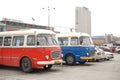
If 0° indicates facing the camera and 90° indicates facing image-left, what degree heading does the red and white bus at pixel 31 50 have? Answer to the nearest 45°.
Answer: approximately 315°

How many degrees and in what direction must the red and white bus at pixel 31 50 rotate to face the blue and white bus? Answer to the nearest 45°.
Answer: approximately 90° to its left
